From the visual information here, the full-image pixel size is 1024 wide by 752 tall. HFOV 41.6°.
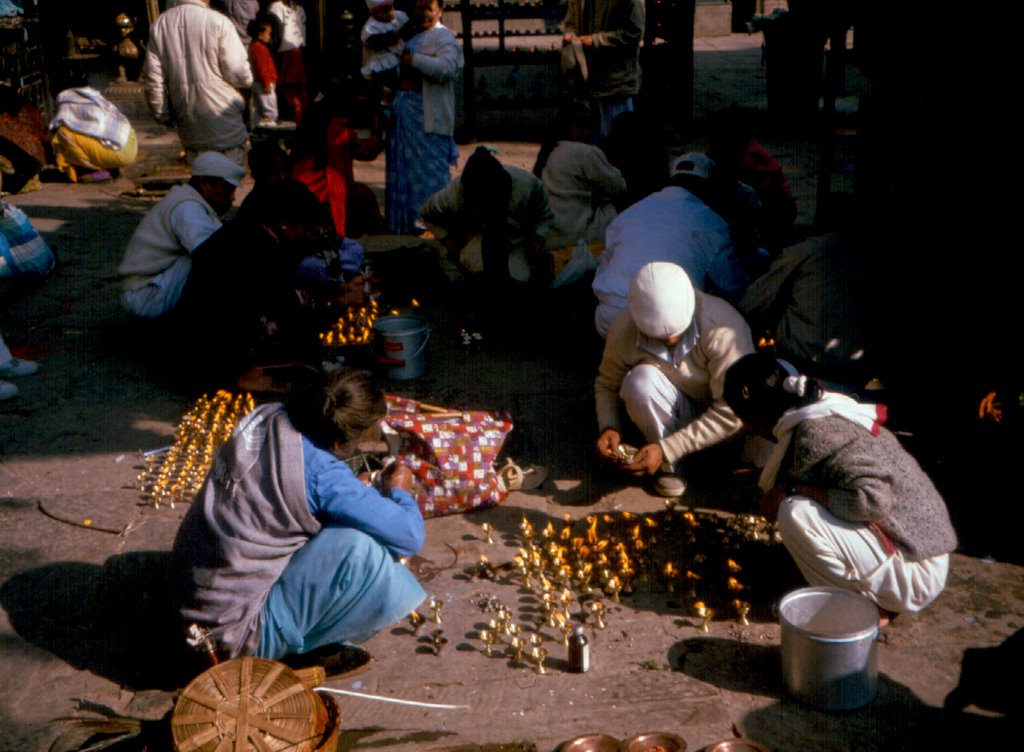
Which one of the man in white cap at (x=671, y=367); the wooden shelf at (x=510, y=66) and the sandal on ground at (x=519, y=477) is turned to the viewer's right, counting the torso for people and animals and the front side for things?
the sandal on ground

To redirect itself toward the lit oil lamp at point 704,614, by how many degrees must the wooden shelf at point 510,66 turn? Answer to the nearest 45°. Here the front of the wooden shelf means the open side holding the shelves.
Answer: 0° — it already faces it

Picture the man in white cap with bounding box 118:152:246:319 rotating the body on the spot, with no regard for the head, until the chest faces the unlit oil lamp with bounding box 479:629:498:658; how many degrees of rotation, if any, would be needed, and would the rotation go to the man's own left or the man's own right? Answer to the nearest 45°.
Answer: approximately 90° to the man's own right

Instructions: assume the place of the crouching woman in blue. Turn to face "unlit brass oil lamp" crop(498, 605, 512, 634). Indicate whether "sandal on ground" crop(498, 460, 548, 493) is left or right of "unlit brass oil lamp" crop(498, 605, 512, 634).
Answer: left

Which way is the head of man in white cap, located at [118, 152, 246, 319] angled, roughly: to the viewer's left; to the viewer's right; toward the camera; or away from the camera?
to the viewer's right

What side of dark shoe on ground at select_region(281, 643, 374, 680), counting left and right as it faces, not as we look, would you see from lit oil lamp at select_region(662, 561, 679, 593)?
front

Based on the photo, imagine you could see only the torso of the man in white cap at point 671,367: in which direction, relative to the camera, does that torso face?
toward the camera

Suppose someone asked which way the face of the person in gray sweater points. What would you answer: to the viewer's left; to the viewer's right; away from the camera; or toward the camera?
to the viewer's left

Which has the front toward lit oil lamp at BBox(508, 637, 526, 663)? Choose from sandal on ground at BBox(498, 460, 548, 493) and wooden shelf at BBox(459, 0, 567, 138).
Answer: the wooden shelf

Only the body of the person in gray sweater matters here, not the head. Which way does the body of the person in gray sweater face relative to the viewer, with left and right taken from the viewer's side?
facing to the left of the viewer

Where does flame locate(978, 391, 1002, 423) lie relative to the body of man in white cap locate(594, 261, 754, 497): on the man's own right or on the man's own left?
on the man's own left

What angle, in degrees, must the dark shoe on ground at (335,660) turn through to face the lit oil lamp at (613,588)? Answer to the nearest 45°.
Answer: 0° — it already faces it

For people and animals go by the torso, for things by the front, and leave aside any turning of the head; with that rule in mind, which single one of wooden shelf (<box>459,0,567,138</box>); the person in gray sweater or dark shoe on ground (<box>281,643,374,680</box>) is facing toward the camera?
the wooden shelf

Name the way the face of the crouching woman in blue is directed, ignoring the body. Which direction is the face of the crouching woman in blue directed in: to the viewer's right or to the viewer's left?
to the viewer's right
